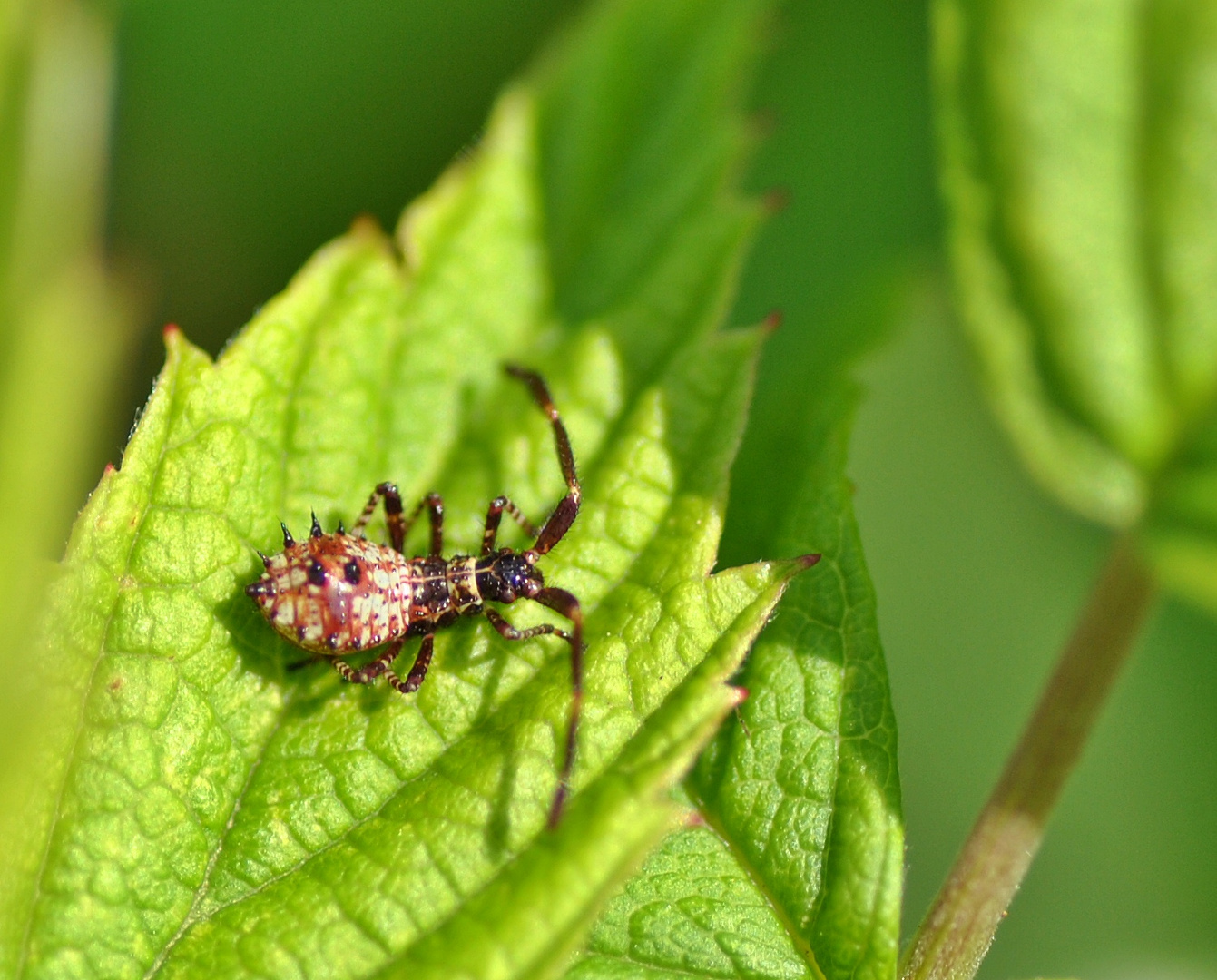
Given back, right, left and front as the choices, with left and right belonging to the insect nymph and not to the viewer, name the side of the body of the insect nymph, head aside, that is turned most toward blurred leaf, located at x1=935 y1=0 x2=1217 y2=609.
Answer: front

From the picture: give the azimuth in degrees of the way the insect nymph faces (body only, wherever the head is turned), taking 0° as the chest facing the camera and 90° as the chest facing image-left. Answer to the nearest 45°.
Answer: approximately 270°
